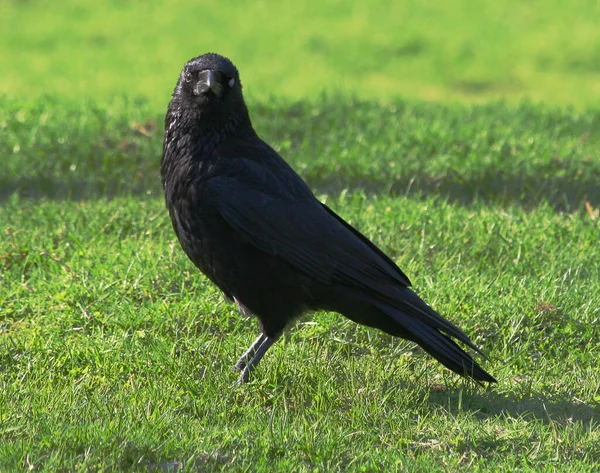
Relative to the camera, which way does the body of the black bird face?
to the viewer's left
